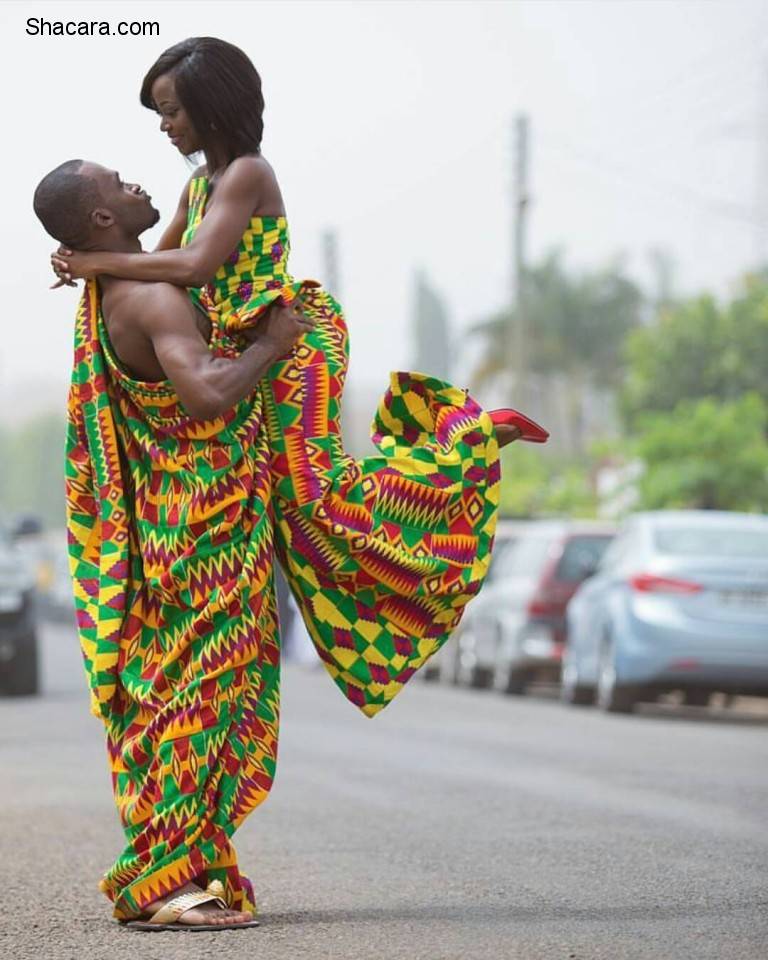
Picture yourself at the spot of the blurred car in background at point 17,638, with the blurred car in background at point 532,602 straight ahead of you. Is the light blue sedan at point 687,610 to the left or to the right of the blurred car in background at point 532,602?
right

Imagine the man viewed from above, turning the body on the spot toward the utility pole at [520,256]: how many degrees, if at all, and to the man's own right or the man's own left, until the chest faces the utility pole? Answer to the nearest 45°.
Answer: approximately 90° to the man's own left

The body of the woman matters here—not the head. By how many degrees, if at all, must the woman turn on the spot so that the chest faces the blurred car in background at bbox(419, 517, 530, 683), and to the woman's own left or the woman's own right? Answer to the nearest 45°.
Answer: approximately 90° to the woman's own right

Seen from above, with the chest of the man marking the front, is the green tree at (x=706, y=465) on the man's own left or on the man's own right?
on the man's own left

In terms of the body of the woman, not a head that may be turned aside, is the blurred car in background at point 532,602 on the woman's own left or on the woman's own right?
on the woman's own right

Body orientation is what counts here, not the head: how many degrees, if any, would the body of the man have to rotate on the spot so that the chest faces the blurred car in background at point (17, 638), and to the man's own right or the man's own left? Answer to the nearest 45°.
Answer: approximately 90° to the man's own left

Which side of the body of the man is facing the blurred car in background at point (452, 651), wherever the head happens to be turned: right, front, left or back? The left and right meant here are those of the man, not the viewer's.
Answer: left

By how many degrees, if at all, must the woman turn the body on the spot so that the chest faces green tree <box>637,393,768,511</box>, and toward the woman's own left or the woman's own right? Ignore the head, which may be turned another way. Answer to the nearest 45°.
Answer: approximately 90° to the woman's own right

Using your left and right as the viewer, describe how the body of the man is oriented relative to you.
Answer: facing to the right of the viewer

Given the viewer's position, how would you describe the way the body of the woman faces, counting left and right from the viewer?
facing to the left of the viewer
